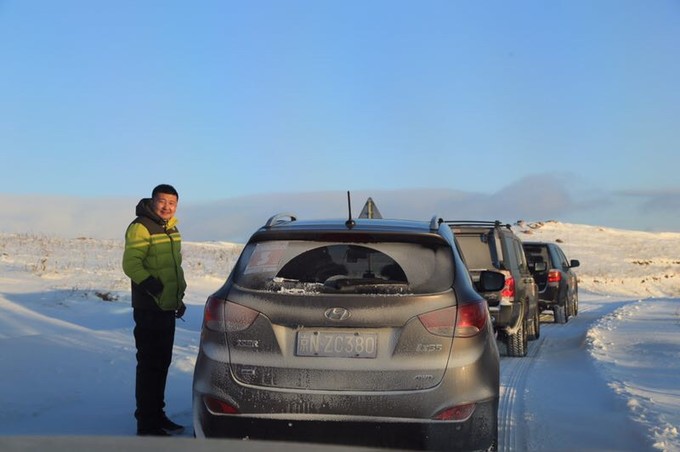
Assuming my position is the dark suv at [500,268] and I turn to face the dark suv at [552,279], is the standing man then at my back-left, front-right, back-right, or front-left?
back-left

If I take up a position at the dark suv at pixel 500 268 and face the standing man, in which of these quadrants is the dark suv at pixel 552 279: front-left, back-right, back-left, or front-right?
back-right

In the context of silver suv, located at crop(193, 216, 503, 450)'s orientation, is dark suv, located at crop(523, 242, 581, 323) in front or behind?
in front

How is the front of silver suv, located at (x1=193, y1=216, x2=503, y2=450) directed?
away from the camera

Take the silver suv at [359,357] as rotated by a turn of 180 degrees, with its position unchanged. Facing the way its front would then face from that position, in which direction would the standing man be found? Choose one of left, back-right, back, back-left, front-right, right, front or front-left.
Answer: front-right

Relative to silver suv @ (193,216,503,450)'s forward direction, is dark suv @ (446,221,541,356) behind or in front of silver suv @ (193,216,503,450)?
in front
